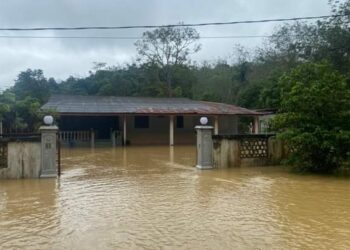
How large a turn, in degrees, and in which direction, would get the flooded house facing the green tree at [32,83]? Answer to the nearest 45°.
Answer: approximately 135° to its right

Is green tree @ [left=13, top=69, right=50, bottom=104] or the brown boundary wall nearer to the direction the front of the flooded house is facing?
the brown boundary wall

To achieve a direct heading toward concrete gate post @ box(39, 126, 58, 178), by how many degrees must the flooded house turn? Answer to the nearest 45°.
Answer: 0° — it already faces it

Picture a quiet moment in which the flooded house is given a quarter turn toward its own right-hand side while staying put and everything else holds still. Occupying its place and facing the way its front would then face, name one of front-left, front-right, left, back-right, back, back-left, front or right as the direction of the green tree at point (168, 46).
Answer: right

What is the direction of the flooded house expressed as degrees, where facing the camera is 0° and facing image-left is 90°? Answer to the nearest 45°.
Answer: approximately 0°
